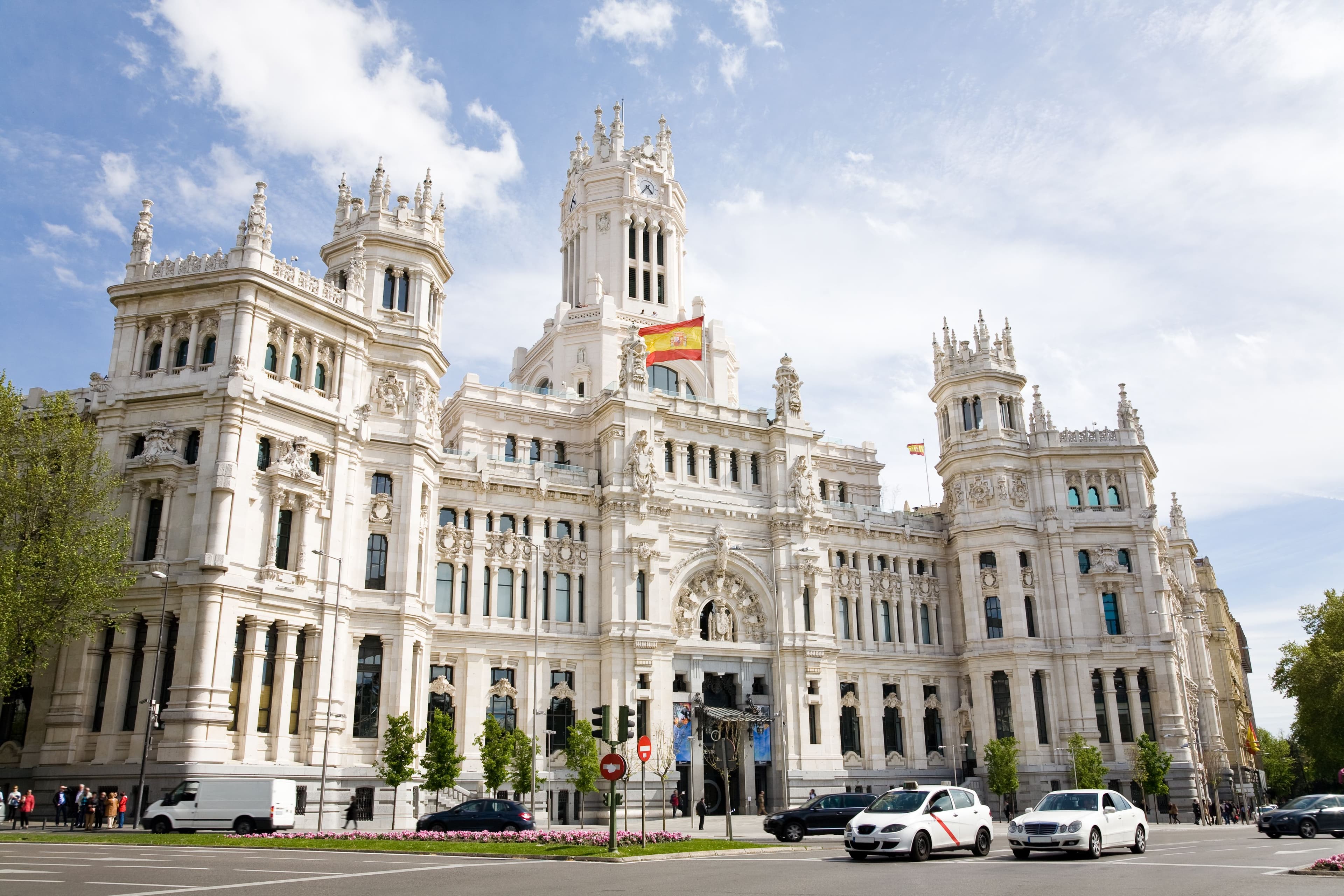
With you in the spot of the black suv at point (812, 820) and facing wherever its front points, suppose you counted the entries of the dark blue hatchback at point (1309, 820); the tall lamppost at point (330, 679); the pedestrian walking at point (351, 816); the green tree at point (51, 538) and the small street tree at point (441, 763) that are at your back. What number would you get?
1

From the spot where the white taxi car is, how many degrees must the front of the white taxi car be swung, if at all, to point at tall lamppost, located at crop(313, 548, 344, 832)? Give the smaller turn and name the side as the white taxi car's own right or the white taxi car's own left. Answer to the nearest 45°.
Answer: approximately 90° to the white taxi car's own right

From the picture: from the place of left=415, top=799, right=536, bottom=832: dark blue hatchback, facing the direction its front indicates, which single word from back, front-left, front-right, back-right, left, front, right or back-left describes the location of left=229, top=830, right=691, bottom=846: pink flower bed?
left

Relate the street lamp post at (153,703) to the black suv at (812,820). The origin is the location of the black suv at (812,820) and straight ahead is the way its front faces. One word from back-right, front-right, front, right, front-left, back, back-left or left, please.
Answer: front

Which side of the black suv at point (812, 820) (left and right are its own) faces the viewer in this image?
left

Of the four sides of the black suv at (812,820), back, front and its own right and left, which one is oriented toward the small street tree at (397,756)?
front

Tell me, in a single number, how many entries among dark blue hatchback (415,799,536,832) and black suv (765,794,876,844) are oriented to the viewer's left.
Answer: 2

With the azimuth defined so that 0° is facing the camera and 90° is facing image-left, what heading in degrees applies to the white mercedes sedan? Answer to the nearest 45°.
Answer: approximately 45°

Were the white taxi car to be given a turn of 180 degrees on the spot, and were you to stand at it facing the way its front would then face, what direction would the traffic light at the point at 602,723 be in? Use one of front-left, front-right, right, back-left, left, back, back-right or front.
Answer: back-left

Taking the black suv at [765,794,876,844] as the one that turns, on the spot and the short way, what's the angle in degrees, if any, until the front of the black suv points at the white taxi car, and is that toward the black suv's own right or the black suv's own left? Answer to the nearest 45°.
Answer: approximately 90° to the black suv's own left

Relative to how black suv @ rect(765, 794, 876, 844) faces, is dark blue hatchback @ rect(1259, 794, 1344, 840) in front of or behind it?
behind

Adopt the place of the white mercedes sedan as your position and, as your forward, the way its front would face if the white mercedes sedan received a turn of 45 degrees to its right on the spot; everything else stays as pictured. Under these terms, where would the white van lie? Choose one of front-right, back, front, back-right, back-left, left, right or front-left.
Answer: front

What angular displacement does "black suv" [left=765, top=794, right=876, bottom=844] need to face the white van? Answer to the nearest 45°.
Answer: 0° — it already faces it

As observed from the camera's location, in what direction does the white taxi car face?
facing the viewer and to the left of the viewer

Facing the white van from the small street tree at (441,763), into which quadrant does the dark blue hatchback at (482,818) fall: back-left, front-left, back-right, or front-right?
front-left

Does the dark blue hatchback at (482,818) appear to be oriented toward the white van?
yes
